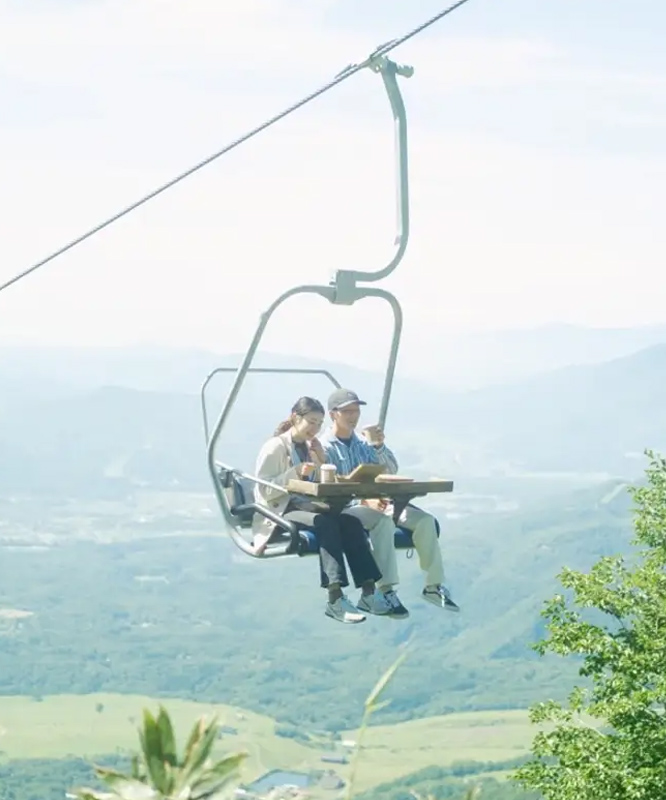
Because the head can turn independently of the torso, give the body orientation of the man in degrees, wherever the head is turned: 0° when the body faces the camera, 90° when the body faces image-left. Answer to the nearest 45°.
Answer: approximately 315°

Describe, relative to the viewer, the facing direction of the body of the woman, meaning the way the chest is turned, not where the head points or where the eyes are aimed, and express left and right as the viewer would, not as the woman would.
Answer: facing the viewer and to the right of the viewer

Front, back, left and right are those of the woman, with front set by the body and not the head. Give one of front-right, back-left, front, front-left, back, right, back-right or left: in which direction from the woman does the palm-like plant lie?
front-right

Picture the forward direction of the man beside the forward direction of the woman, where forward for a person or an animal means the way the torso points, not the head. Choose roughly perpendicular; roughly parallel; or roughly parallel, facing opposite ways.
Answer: roughly parallel

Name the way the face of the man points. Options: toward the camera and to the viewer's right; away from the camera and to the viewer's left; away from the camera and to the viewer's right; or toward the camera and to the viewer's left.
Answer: toward the camera and to the viewer's right

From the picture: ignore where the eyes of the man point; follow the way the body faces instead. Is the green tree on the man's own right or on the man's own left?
on the man's own left
